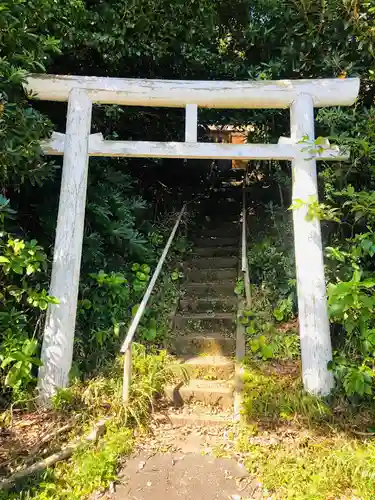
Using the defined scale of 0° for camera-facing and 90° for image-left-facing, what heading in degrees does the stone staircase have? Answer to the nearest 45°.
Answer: approximately 0°
